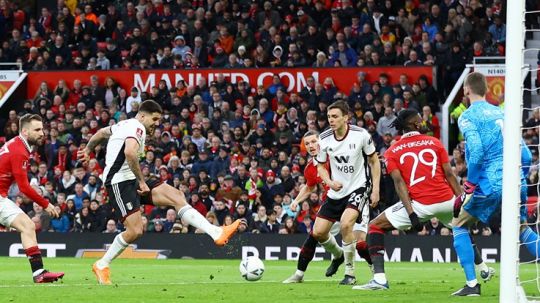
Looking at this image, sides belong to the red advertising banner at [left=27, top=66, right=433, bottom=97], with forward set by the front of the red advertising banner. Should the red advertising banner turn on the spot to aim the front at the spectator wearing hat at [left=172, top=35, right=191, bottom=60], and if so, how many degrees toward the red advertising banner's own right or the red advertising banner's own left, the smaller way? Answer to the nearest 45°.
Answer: approximately 135° to the red advertising banner's own right

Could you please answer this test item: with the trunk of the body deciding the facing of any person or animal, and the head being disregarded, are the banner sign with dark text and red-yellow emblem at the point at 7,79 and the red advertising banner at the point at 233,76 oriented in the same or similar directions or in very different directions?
same or similar directions

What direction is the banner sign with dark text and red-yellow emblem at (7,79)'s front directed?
toward the camera

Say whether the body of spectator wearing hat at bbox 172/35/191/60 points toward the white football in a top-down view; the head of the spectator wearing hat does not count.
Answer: yes

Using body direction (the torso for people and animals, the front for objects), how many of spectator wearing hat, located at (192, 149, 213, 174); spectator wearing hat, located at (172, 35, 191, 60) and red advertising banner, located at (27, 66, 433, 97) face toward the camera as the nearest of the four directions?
3

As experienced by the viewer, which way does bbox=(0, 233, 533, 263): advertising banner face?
facing the viewer

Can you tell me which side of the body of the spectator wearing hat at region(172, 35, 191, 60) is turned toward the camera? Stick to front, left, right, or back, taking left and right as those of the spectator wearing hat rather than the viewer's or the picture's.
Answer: front

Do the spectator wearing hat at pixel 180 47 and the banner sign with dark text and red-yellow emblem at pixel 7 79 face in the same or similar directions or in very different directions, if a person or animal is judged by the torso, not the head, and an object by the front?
same or similar directions

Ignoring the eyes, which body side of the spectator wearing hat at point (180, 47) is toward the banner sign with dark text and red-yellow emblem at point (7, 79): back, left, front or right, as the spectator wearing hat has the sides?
right

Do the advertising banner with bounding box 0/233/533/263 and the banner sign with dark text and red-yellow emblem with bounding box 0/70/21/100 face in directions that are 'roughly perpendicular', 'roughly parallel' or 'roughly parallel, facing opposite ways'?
roughly parallel

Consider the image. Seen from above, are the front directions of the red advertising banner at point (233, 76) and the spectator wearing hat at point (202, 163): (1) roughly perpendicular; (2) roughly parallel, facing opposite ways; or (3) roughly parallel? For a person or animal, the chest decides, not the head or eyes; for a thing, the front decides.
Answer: roughly parallel

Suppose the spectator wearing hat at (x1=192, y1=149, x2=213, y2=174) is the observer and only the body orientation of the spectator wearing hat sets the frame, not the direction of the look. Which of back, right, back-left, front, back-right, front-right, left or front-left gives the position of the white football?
front
